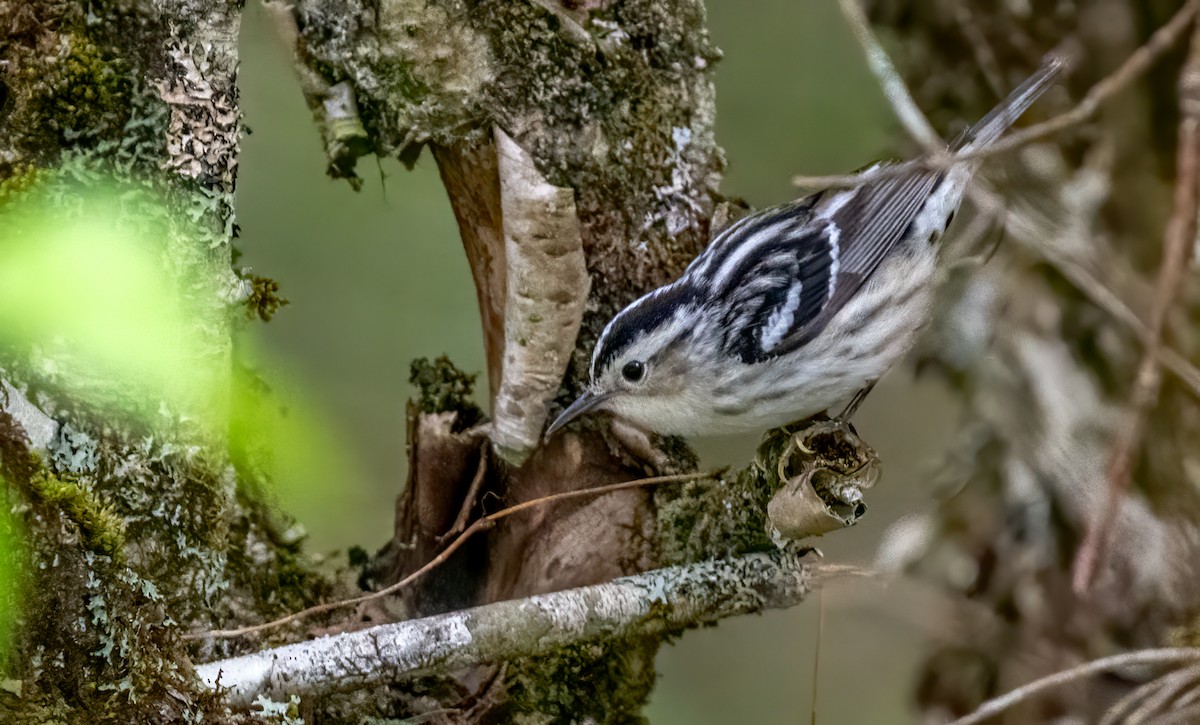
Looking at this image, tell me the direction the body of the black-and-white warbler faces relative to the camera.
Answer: to the viewer's left

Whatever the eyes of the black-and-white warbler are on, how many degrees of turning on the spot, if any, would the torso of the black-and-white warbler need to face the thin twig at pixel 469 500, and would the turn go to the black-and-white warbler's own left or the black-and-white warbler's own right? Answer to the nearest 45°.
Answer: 0° — it already faces it

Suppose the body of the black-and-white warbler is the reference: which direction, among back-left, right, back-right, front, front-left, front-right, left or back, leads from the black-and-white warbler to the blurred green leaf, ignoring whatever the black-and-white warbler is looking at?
front-left

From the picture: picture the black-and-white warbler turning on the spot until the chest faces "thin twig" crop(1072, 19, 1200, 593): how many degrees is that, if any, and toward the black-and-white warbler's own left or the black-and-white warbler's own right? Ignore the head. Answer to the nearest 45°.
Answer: approximately 180°

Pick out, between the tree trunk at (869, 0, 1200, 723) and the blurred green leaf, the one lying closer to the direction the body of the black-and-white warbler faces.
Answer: the blurred green leaf

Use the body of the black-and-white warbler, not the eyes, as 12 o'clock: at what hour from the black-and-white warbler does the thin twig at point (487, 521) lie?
The thin twig is roughly at 12 o'clock from the black-and-white warbler.
